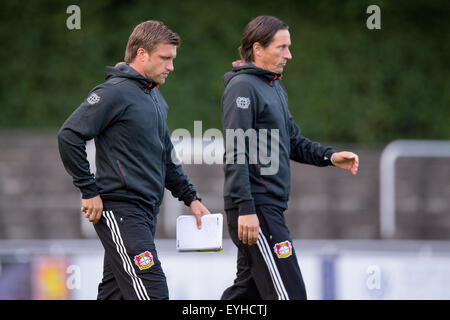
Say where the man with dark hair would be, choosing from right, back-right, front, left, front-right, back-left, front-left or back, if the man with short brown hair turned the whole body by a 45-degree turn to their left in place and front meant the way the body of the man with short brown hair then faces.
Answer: front

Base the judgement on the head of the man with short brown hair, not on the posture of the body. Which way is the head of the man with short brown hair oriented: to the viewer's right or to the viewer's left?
to the viewer's right
